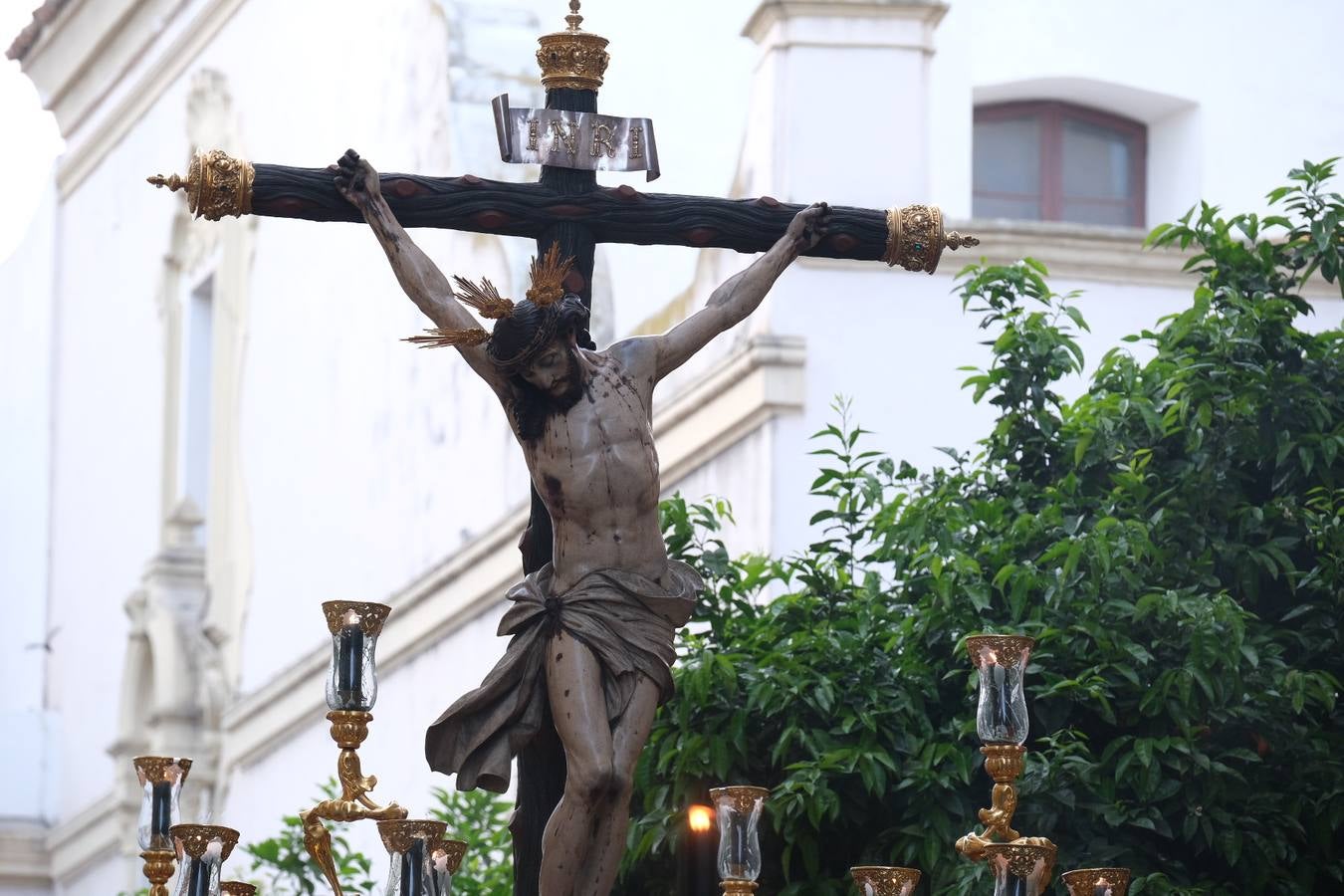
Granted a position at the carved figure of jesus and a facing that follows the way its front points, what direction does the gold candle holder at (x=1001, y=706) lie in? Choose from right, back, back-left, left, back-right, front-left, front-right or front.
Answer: left

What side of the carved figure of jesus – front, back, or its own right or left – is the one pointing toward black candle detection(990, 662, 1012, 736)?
left

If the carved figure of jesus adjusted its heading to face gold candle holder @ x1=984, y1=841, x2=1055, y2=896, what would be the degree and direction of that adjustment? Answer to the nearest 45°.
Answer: approximately 90° to its left

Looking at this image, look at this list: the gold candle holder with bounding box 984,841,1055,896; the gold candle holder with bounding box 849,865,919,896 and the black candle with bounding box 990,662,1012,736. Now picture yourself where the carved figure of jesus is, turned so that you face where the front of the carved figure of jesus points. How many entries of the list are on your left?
3

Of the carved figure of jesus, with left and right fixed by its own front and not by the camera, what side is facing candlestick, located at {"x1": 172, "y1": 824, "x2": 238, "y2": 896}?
right

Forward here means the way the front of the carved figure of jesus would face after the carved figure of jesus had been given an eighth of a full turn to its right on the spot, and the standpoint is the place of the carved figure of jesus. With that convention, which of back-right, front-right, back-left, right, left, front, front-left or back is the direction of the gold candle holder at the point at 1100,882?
back-left

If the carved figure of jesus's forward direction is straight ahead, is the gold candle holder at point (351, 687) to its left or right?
on its right

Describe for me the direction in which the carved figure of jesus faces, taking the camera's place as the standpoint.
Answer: facing the viewer
